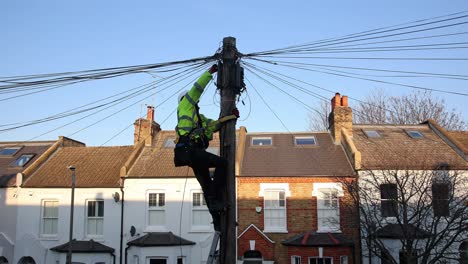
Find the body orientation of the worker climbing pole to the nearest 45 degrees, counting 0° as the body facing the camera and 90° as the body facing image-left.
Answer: approximately 270°

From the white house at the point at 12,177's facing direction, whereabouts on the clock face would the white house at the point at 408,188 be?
the white house at the point at 408,188 is roughly at 10 o'clock from the white house at the point at 12,177.

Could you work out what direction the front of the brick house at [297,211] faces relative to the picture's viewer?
facing the viewer

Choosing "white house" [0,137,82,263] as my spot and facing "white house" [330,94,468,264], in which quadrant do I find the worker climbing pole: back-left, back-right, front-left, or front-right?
front-right

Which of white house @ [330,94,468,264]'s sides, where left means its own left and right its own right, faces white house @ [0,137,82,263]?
right

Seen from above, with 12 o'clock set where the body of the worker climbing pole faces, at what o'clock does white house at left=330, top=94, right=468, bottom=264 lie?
The white house is roughly at 10 o'clock from the worker climbing pole.

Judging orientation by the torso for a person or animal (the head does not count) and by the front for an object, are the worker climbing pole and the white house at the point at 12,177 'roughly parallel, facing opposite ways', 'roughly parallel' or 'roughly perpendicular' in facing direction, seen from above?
roughly perpendicular

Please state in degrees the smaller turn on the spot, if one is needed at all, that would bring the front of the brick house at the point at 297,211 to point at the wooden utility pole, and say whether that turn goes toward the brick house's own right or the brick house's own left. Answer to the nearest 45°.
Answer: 0° — it already faces it

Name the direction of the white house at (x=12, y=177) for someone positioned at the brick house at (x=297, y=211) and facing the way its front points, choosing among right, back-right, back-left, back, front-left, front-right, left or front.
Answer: right

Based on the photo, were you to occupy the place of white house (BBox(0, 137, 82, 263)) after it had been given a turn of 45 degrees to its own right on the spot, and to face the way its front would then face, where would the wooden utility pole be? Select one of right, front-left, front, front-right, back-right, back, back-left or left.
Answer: front-left

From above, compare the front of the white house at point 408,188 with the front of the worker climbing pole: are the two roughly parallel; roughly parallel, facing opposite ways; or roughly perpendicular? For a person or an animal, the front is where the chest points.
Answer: roughly perpendicular
